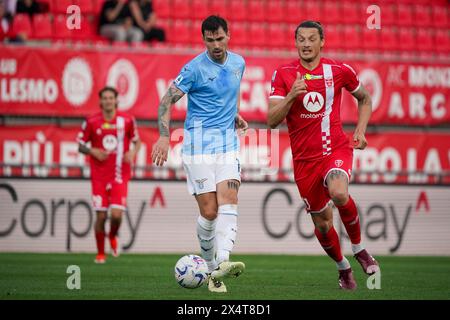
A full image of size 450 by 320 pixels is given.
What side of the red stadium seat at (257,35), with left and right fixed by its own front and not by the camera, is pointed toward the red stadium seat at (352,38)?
left

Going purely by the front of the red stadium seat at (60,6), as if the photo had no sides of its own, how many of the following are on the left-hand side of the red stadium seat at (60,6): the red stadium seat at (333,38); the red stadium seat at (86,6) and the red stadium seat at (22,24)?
2

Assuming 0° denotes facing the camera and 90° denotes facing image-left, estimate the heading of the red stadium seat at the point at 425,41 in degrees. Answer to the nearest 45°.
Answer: approximately 0°

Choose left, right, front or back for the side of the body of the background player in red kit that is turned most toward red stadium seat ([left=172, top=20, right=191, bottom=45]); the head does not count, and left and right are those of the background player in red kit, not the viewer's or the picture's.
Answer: back

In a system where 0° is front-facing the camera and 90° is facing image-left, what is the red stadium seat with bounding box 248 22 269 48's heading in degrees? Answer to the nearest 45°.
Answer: approximately 0°

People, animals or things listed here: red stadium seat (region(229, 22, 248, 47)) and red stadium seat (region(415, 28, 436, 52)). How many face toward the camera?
2

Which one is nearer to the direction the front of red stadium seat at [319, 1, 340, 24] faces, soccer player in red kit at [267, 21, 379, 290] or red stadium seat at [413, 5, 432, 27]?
the soccer player in red kit
